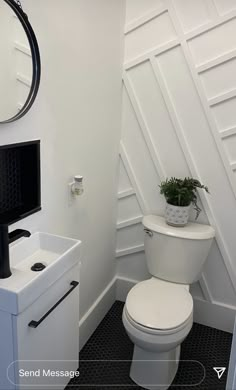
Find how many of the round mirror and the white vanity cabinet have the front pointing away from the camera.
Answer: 0

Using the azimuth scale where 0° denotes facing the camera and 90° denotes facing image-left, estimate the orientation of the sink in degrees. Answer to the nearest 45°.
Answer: approximately 315°

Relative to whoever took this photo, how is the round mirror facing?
facing the viewer and to the right of the viewer

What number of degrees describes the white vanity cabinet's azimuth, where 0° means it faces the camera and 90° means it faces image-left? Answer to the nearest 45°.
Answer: approximately 315°
